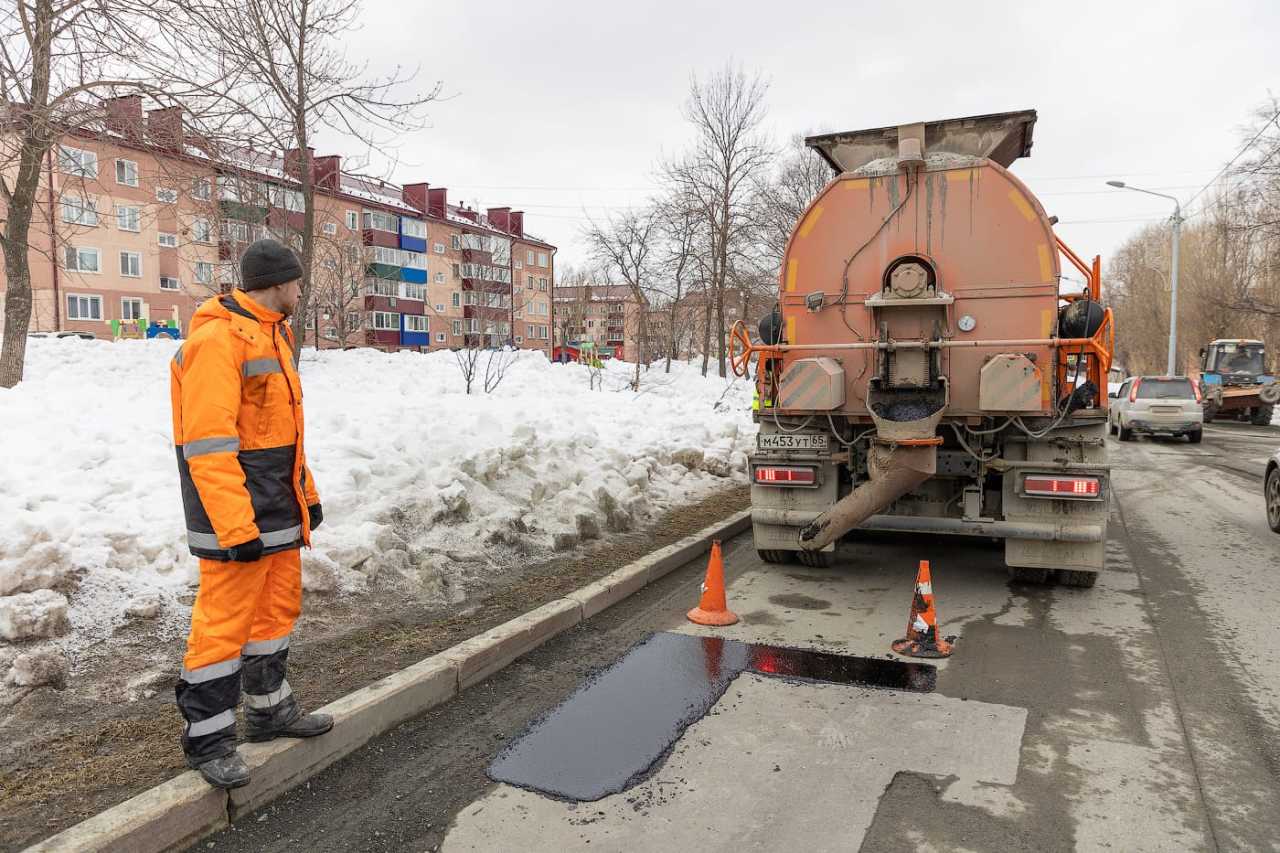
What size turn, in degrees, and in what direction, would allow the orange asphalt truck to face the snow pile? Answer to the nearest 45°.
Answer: approximately 90° to its left

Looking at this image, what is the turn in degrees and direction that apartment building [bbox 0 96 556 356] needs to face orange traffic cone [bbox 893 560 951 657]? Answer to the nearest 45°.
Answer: approximately 45° to its right

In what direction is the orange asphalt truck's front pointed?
away from the camera

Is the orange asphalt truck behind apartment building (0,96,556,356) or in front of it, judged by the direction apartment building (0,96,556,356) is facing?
in front

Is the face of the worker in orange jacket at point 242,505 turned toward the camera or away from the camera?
away from the camera

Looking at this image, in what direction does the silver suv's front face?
away from the camera

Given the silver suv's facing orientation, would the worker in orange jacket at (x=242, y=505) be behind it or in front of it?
behind

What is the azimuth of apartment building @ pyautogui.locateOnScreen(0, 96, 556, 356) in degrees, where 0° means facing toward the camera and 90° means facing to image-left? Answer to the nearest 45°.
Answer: approximately 315°

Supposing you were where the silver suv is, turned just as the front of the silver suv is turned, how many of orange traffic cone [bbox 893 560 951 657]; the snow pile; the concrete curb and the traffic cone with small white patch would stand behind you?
4
